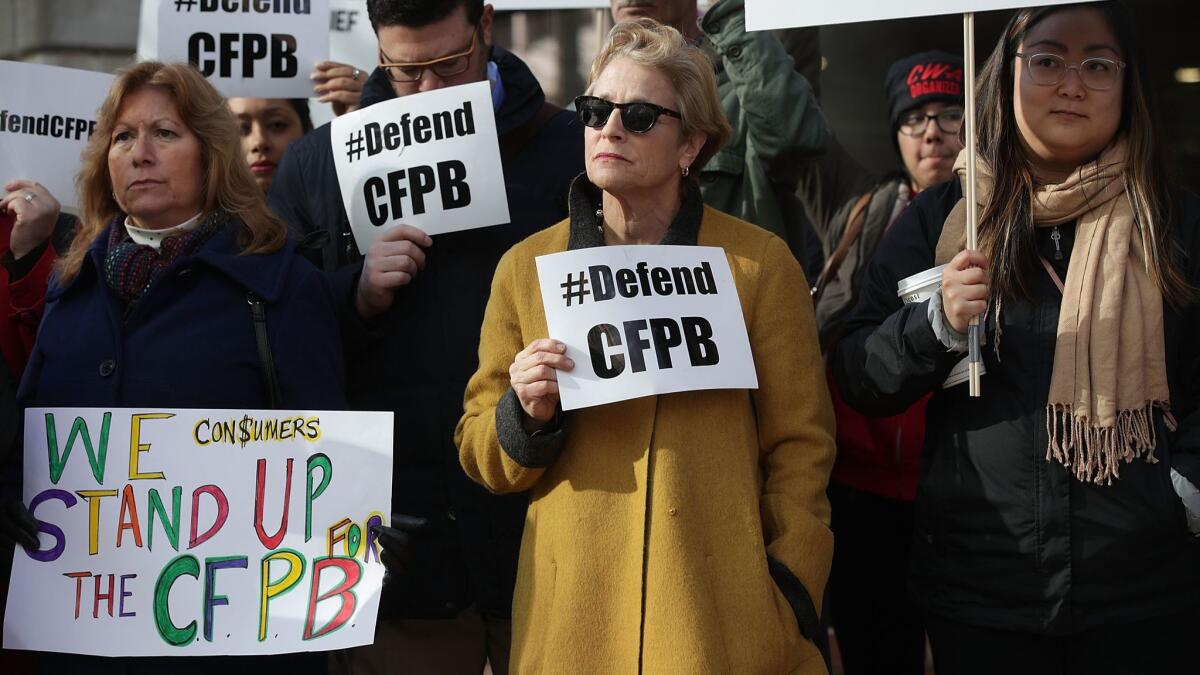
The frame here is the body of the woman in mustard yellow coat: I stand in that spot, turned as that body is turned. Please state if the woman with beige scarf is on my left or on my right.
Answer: on my left

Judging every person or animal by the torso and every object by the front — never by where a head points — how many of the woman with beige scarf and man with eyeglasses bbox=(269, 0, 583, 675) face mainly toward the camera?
2

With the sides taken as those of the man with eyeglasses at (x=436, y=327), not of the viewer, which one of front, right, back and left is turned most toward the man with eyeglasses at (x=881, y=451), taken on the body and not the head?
left

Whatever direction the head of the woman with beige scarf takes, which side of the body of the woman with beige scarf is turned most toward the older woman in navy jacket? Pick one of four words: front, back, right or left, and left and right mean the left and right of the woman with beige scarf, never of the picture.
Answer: right

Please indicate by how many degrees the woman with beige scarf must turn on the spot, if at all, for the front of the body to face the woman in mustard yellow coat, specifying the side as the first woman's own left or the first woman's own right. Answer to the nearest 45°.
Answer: approximately 45° to the first woman's own right

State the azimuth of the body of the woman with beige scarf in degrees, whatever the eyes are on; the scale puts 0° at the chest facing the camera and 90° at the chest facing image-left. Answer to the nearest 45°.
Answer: approximately 0°

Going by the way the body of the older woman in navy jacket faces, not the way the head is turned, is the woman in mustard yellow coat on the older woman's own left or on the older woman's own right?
on the older woman's own left
